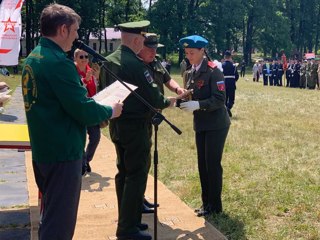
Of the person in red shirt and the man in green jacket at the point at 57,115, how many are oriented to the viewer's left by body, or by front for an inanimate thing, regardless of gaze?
0

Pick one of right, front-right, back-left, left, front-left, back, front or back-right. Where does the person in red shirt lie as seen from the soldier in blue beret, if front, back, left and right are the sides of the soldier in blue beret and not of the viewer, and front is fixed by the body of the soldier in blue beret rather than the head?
right

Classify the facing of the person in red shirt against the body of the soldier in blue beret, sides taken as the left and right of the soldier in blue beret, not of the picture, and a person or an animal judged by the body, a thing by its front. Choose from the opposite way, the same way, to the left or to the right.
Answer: to the left

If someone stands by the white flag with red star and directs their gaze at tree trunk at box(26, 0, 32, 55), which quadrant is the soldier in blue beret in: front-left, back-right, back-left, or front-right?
back-right

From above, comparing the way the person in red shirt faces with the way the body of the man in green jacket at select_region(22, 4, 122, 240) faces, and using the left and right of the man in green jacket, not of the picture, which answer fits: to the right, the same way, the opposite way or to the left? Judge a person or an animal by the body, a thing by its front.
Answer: to the right

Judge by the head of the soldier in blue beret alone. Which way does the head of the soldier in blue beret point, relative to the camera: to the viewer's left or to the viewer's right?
to the viewer's left

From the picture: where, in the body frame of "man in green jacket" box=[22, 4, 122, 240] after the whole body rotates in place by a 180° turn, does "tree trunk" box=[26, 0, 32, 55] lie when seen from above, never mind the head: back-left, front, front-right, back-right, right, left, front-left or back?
back-right

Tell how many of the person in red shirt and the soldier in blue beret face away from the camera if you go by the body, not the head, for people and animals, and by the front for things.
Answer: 0

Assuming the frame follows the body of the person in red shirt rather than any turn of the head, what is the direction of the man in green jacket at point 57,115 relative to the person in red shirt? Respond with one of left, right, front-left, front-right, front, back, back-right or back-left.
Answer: front-right
